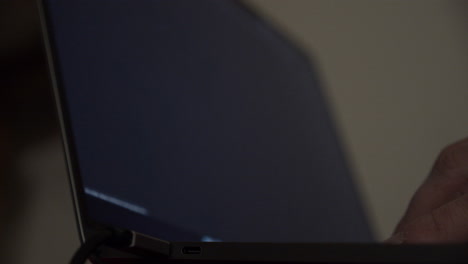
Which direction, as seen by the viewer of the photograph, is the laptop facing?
facing the viewer and to the right of the viewer
